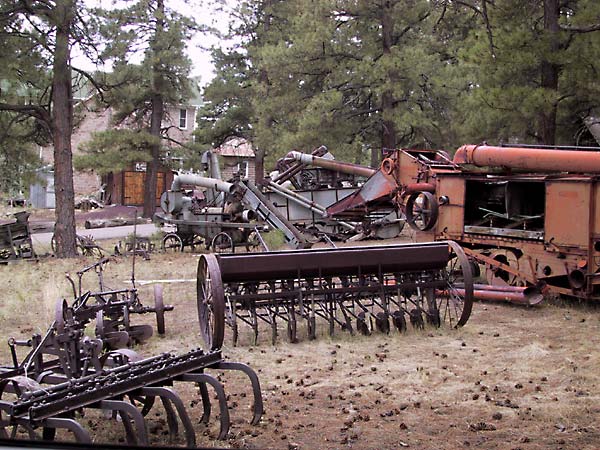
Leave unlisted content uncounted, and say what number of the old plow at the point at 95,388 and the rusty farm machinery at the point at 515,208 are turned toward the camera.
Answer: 0

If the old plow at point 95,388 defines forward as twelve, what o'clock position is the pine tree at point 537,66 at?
The pine tree is roughly at 3 o'clock from the old plow.

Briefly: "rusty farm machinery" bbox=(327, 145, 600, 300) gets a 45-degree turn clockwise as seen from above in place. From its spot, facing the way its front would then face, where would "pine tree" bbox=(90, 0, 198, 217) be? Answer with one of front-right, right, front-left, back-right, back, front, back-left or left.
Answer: front

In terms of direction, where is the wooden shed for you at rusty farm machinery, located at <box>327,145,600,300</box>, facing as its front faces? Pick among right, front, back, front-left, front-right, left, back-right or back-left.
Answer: front-right

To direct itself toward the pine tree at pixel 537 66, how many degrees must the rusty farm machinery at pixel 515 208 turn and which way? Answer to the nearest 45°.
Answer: approximately 90° to its right

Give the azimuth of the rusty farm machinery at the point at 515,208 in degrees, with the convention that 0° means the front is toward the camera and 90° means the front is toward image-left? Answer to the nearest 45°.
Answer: approximately 90°

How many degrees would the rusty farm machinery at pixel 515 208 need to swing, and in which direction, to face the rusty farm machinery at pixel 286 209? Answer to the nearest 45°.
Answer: approximately 45° to its right

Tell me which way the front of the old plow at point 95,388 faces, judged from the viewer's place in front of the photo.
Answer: facing away from the viewer and to the left of the viewer
